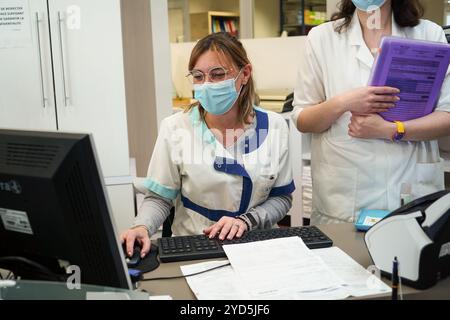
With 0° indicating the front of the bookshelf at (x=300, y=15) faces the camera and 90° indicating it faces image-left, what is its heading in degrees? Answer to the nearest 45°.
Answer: approximately 0°

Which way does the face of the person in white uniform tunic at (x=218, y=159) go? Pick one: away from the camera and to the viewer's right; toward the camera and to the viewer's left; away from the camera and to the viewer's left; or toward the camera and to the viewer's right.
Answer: toward the camera and to the viewer's left

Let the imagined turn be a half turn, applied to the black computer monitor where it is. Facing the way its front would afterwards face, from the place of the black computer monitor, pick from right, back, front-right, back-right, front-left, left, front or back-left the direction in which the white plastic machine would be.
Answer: back-left

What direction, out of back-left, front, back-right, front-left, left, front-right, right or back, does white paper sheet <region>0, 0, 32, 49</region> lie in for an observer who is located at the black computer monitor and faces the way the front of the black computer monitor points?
front-left

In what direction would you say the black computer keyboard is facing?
away from the camera

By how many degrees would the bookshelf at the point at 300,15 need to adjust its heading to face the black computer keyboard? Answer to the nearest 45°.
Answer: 0° — it already faces it

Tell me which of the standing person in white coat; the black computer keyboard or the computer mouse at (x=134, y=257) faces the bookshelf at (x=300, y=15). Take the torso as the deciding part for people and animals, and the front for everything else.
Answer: the black computer keyboard

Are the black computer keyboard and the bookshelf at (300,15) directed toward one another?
yes

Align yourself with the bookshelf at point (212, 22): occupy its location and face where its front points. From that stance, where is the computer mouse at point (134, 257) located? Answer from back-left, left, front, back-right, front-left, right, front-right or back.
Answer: front-right
